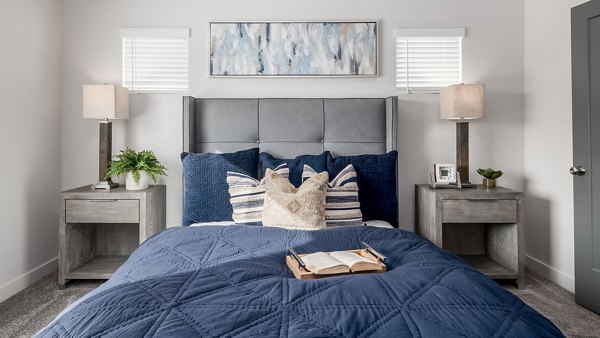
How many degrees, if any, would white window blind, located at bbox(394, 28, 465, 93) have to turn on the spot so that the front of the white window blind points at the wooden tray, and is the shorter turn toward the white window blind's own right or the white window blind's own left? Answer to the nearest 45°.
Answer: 0° — it already faces it

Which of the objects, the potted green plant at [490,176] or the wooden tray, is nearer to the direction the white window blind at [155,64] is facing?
the wooden tray

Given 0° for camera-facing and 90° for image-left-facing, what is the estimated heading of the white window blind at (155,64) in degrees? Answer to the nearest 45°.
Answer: approximately 0°
